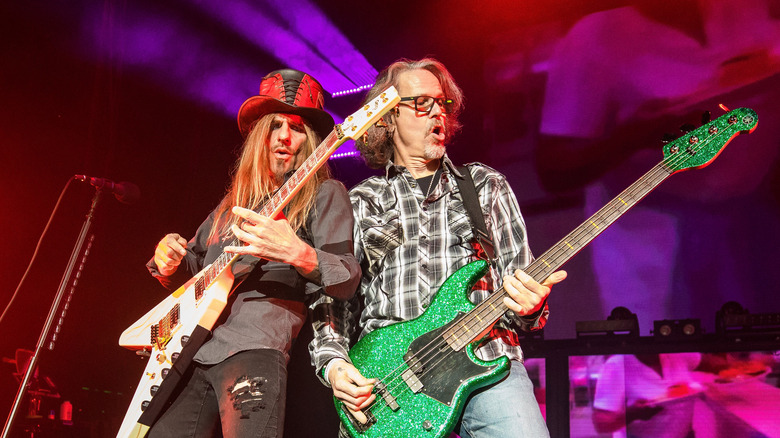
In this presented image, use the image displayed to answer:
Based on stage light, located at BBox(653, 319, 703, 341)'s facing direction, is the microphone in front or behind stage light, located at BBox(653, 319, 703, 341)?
in front

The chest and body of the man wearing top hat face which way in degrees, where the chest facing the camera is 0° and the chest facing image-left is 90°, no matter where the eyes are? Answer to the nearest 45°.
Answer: approximately 45°

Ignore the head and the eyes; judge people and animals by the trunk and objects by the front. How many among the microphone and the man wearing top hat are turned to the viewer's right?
1

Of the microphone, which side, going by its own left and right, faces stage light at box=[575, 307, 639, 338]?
front

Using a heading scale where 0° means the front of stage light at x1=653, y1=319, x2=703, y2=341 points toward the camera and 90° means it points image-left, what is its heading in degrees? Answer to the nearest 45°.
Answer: approximately 0°

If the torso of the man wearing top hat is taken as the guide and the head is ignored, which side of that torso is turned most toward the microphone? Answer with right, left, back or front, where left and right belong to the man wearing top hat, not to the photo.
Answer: right

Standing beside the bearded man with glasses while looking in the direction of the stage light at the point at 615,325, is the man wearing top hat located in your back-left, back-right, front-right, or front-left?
back-left

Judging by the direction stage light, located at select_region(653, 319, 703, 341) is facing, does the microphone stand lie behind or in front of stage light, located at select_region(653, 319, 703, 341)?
in front

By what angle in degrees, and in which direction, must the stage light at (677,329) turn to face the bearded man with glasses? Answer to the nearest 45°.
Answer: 0° — it already faces them

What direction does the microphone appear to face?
to the viewer's right
